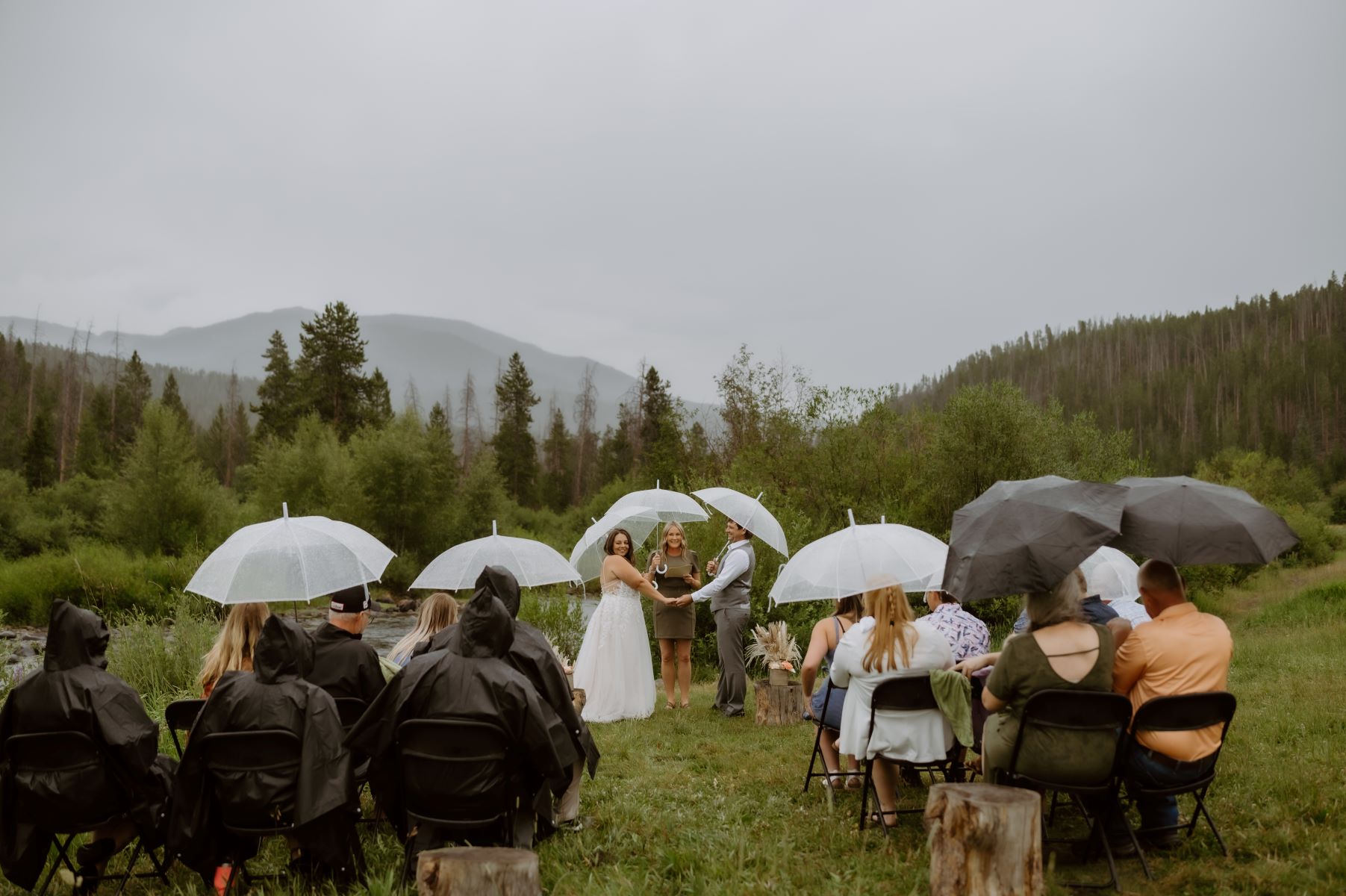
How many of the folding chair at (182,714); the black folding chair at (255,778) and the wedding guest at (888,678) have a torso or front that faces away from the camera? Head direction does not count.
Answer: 3

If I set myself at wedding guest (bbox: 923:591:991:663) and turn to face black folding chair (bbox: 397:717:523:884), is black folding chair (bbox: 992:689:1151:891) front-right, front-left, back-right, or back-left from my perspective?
front-left

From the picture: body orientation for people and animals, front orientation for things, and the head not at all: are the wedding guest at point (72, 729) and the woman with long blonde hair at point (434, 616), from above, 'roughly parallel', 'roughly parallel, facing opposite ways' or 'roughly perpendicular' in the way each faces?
roughly parallel

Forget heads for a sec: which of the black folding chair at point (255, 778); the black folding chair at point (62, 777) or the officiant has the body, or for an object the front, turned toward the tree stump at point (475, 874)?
the officiant

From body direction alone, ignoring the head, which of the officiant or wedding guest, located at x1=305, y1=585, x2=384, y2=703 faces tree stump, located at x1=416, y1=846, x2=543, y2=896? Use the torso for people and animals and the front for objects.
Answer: the officiant

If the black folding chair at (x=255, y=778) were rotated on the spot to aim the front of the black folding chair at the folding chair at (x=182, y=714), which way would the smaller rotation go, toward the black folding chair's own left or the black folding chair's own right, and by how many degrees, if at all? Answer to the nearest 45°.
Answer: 0° — it already faces it

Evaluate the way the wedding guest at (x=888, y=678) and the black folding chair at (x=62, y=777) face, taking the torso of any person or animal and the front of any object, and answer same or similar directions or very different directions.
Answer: same or similar directions

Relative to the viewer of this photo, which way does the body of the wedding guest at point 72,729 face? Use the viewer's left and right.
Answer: facing away from the viewer and to the right of the viewer

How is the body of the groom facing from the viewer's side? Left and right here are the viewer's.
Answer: facing to the left of the viewer

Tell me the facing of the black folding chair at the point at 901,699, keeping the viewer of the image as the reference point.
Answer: facing away from the viewer and to the left of the viewer

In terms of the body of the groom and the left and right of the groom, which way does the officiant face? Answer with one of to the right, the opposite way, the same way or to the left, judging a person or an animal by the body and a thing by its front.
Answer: to the left

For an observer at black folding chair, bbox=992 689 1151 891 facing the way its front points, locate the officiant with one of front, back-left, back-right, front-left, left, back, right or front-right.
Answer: front

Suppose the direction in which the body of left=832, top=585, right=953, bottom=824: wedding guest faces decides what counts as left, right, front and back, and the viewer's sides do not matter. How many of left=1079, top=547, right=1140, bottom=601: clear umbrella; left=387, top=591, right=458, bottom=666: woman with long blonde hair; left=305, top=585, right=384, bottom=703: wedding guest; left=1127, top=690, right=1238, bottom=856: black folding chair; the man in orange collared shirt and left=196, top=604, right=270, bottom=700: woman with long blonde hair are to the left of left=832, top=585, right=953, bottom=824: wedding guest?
3

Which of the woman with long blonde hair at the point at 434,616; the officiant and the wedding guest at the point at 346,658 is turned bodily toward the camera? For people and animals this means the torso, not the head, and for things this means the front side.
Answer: the officiant

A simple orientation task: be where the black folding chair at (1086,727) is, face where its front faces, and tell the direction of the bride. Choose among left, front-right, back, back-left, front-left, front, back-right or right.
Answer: front

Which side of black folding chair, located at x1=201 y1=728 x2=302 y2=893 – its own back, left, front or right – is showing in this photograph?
back

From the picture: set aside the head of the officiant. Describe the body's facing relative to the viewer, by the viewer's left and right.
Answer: facing the viewer

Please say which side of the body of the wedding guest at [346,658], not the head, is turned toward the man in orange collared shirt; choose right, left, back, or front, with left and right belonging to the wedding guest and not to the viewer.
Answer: right

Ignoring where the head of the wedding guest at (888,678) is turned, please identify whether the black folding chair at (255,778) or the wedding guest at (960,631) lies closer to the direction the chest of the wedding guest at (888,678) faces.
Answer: the wedding guest

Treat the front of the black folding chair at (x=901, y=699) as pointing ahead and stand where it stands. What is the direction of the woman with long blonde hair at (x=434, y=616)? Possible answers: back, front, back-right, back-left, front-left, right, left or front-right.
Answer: front-left
